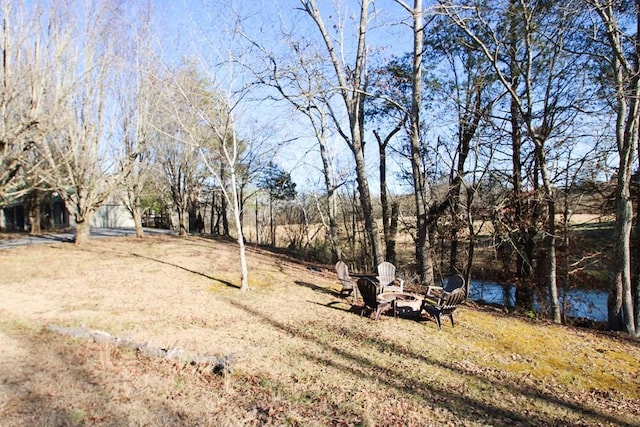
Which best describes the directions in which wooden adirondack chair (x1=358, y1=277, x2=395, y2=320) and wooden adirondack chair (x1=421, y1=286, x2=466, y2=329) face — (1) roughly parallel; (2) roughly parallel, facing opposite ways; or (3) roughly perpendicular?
roughly perpendicular

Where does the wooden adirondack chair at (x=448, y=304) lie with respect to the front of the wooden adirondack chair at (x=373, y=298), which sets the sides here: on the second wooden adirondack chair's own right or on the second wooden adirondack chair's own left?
on the second wooden adirondack chair's own right

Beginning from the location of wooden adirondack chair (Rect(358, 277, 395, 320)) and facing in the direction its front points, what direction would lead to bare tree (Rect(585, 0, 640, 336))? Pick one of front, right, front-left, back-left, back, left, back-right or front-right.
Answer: front-right

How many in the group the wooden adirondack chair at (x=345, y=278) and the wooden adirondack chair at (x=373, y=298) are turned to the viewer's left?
0

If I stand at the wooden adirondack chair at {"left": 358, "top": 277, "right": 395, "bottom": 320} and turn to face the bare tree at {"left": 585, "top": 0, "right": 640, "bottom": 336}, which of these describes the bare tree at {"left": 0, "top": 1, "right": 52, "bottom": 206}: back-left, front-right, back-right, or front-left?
back-left

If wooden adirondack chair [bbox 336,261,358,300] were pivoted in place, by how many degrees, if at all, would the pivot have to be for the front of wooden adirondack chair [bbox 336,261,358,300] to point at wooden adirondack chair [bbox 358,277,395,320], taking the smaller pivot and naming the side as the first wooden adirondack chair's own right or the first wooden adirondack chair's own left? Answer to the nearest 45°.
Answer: approximately 45° to the first wooden adirondack chair's own right

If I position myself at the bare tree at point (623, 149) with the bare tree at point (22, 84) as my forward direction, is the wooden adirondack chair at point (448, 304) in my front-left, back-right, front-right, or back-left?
front-left

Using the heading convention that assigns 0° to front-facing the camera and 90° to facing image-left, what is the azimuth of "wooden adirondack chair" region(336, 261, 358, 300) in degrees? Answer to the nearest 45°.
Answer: approximately 315°

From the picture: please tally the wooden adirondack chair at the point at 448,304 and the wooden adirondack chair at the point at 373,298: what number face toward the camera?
0

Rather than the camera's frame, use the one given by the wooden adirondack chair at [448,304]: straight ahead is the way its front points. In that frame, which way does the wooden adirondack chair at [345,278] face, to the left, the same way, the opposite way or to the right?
the opposite way

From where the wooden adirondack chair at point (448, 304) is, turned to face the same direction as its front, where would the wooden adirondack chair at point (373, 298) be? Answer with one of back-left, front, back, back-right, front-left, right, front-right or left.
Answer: front-left

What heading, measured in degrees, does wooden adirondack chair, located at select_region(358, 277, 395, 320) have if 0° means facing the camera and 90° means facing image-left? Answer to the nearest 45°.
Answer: approximately 225°

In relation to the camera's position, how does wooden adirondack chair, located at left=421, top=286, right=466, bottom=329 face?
facing away from the viewer and to the left of the viewer

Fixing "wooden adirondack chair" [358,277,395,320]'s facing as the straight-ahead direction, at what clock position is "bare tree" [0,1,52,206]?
The bare tree is roughly at 8 o'clock from the wooden adirondack chair.

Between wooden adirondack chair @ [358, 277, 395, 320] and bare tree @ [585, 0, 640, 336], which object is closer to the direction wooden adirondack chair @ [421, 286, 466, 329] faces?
the wooden adirondack chair
